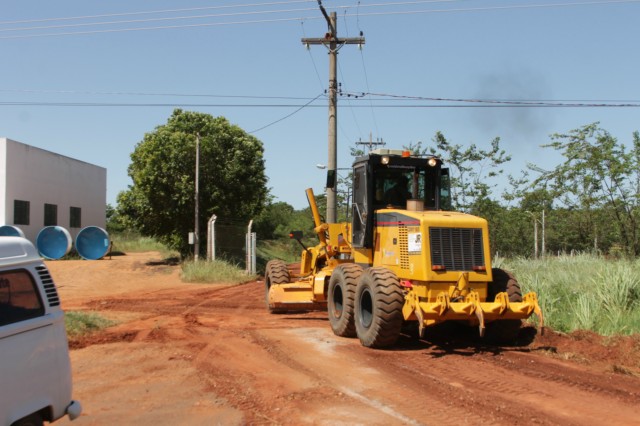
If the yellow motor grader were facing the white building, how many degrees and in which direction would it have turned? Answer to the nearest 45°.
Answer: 0° — it already faces it

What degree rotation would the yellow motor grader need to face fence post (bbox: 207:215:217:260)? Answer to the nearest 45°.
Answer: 0° — it already faces it

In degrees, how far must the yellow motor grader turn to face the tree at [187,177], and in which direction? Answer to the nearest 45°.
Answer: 0° — it already faces it

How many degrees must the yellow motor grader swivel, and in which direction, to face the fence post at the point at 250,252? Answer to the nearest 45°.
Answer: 0° — it already faces it

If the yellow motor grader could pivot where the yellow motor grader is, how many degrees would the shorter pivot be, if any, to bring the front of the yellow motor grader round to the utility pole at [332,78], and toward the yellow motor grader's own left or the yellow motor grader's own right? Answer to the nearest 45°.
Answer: approximately 45° to the yellow motor grader's own right

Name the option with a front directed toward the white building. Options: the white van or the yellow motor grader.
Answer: the yellow motor grader

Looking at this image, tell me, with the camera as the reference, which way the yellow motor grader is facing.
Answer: facing away from the viewer and to the left of the viewer
